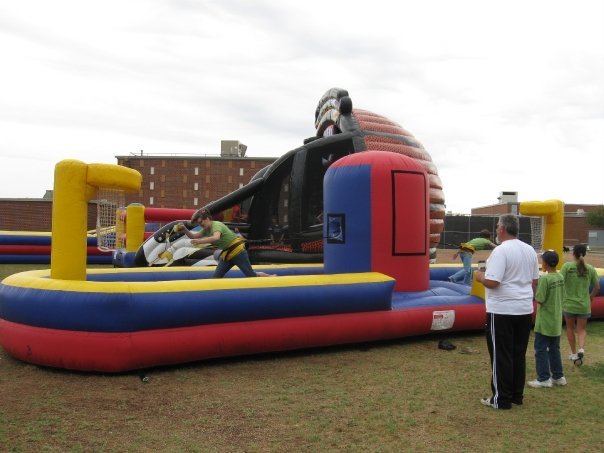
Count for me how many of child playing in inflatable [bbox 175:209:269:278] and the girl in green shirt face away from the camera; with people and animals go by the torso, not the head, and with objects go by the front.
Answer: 1

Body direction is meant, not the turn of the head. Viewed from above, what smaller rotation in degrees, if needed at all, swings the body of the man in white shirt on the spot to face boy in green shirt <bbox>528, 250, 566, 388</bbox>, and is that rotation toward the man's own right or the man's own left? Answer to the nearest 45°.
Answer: approximately 90° to the man's own right

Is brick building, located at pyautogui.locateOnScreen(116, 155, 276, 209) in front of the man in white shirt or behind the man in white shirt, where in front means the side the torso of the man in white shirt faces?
in front

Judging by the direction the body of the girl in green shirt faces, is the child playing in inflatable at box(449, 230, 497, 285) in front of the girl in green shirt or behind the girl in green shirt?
in front

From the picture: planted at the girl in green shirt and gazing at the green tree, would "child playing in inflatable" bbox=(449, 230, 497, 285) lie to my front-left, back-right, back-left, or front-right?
front-left

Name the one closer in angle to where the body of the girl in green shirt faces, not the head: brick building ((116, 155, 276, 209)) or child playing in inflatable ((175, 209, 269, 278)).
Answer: the brick building

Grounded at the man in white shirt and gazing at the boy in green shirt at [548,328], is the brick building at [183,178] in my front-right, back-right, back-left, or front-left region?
front-left

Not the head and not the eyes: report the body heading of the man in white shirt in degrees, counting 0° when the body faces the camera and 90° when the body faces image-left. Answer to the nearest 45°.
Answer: approximately 135°

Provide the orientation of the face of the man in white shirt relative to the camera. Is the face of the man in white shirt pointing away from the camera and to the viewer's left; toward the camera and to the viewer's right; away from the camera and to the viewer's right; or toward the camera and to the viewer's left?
away from the camera and to the viewer's left

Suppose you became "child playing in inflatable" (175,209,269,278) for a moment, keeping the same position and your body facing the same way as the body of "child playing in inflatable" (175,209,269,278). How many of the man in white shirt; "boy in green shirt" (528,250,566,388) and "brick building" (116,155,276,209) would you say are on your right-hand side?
1

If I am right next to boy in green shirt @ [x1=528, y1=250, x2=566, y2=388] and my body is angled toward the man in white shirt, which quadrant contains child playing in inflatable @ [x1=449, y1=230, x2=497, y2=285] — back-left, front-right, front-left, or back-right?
back-right

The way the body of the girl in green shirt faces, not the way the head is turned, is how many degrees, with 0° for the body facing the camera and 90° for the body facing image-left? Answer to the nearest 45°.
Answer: approximately 180°

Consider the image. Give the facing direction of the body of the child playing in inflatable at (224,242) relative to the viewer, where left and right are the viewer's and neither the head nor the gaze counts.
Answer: facing to the left of the viewer

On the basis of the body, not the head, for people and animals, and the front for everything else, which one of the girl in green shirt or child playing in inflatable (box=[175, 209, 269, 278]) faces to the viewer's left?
the child playing in inflatable
